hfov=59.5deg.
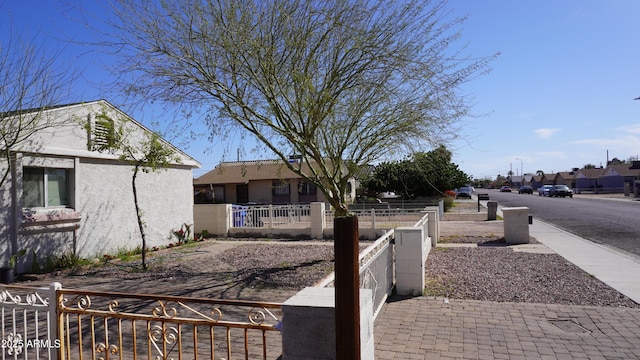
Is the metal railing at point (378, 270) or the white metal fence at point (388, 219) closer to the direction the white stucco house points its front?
the metal railing

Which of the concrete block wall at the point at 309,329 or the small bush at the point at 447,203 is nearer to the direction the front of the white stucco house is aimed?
the concrete block wall

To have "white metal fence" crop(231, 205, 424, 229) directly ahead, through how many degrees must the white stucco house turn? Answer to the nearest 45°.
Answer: approximately 90° to its left

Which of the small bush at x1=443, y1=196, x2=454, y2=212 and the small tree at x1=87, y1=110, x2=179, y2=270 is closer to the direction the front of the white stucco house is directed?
the small tree

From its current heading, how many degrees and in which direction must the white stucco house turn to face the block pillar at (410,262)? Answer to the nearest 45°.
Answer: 0° — it already faces it

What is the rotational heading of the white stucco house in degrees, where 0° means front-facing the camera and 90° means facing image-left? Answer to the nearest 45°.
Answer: approximately 315°

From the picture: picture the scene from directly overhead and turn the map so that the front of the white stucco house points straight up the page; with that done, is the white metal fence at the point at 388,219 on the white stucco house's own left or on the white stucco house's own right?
on the white stucco house's own left

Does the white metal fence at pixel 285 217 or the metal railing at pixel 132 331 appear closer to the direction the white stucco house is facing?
the metal railing

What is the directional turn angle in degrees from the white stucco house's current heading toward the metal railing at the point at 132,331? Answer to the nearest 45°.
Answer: approximately 45° to its right

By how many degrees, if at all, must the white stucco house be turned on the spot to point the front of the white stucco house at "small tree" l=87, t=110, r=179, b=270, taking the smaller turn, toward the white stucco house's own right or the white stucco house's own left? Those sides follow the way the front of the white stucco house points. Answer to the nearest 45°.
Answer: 0° — it already faces it
